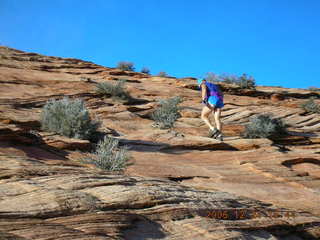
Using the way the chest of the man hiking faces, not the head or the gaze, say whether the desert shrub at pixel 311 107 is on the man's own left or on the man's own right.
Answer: on the man's own right

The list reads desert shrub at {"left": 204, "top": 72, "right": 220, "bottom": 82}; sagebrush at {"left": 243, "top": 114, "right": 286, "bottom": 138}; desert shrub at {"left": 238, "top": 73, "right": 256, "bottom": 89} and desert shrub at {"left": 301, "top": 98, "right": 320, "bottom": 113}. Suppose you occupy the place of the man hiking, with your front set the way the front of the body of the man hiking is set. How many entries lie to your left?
0

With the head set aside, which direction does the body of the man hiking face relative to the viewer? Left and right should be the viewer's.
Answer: facing away from the viewer and to the left of the viewer

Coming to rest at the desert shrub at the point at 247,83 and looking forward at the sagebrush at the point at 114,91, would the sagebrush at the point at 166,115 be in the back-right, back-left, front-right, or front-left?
front-left

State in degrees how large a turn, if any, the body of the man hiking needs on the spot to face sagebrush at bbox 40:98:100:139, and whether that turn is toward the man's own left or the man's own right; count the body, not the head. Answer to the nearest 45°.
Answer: approximately 45° to the man's own left

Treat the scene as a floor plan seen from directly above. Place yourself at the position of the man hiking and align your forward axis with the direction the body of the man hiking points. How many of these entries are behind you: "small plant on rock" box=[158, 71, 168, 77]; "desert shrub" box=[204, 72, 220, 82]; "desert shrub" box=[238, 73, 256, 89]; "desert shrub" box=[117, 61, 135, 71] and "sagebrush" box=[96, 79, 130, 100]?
0

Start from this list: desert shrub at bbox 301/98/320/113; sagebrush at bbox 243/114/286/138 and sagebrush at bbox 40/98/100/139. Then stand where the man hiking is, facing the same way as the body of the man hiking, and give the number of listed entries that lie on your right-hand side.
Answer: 2

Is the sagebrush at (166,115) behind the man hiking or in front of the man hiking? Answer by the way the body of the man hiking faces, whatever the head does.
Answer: in front

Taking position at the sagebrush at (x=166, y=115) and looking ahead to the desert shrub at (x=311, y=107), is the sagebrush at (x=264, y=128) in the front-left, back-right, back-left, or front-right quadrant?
front-right

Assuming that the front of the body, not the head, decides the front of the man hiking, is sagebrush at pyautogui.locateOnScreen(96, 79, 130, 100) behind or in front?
in front

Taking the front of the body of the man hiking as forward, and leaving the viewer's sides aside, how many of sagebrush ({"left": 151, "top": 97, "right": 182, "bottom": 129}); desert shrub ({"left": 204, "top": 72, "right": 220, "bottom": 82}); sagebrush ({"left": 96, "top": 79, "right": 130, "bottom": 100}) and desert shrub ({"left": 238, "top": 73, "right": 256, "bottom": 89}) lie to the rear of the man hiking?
0

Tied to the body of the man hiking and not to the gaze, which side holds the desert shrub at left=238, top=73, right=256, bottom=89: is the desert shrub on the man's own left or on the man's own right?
on the man's own right

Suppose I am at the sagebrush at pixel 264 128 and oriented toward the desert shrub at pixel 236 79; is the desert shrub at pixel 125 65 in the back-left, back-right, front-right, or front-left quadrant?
front-left

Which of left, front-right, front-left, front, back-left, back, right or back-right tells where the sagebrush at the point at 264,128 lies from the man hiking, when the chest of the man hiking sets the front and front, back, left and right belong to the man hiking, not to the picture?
right
